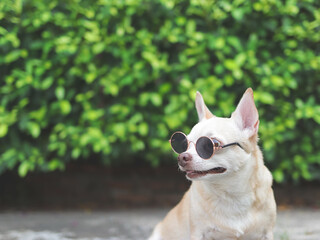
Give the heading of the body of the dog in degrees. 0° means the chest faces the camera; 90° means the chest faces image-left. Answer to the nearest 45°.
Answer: approximately 315°
